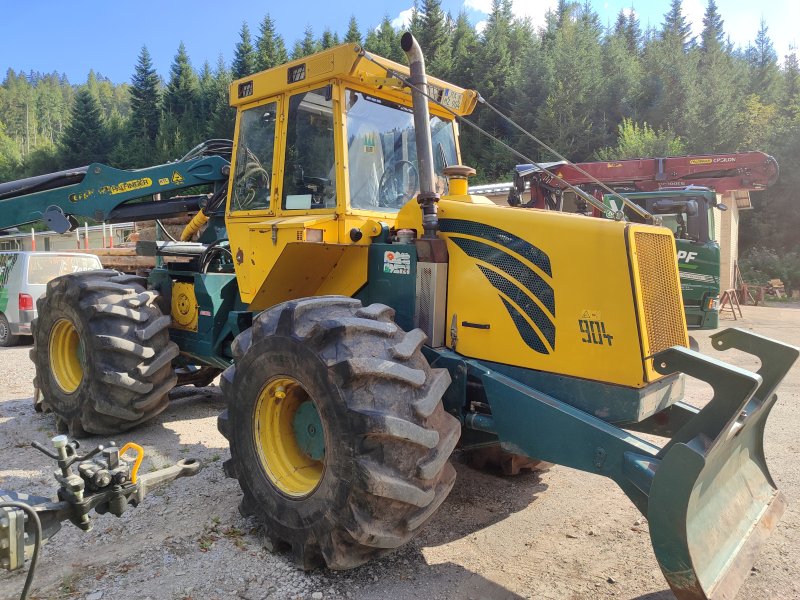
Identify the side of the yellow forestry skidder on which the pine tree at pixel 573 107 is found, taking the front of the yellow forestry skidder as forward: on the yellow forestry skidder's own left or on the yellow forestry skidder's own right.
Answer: on the yellow forestry skidder's own left

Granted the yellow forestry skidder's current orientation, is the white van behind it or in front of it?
behind

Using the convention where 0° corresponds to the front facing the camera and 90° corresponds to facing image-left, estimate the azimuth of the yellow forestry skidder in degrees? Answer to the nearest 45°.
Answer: approximately 315°

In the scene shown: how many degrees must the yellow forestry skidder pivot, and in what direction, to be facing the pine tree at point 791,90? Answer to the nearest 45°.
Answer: approximately 90° to its left

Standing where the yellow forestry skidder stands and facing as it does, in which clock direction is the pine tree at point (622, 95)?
The pine tree is roughly at 8 o'clock from the yellow forestry skidder.

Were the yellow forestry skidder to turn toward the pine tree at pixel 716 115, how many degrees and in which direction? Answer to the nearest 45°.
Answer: approximately 90° to its left

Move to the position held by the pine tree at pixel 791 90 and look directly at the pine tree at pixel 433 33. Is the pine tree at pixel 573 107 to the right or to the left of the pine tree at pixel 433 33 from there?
left
